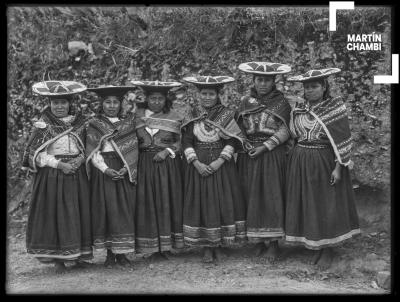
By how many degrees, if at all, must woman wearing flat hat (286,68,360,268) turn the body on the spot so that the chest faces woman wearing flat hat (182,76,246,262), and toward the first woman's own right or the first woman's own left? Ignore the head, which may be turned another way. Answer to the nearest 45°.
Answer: approximately 45° to the first woman's own right

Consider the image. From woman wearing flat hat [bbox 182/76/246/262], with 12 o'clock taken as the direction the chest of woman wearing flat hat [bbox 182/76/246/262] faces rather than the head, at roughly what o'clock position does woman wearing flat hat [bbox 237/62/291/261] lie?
woman wearing flat hat [bbox 237/62/291/261] is roughly at 9 o'clock from woman wearing flat hat [bbox 182/76/246/262].

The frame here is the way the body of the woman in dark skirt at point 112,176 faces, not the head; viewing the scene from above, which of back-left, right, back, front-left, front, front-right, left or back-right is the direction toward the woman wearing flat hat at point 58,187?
right

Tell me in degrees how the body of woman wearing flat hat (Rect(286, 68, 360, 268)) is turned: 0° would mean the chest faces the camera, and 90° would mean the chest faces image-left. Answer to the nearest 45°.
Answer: approximately 45°

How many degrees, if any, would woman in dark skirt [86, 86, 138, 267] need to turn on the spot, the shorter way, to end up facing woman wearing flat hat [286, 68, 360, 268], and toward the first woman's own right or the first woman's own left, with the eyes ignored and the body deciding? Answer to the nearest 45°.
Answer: approximately 90° to the first woman's own left

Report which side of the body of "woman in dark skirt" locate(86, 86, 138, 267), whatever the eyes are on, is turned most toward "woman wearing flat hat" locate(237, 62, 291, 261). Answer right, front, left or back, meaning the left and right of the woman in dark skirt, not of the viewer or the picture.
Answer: left

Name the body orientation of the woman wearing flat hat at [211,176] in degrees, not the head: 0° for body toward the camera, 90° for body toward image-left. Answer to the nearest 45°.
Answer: approximately 0°

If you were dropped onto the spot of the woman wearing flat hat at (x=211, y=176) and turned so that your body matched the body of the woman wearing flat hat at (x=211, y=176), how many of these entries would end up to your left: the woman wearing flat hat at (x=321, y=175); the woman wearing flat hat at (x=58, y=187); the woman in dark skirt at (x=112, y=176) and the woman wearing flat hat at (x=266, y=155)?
2

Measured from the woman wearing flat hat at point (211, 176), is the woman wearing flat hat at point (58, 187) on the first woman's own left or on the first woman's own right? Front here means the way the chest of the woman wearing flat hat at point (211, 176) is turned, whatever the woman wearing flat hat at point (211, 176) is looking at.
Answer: on the first woman's own right

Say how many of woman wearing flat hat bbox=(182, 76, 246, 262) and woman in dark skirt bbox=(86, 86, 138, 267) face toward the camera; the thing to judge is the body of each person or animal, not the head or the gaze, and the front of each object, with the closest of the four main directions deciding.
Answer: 2

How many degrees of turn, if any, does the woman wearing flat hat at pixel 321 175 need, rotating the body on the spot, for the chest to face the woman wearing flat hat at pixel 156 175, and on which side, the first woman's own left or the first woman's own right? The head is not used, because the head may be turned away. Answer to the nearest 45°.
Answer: approximately 45° to the first woman's own right
